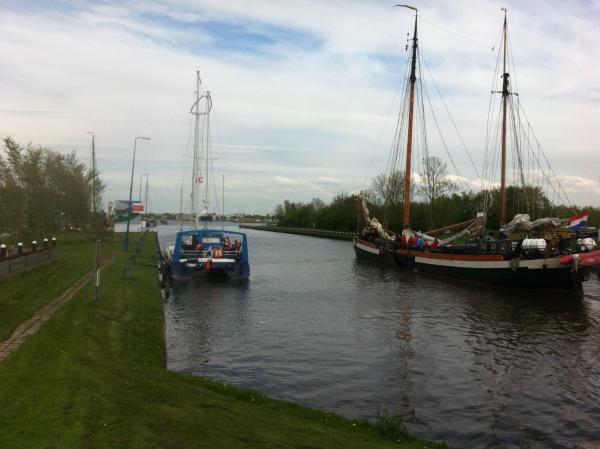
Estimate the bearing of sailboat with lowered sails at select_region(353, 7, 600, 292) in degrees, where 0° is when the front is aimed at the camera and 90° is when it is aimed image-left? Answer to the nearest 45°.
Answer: approximately 135°

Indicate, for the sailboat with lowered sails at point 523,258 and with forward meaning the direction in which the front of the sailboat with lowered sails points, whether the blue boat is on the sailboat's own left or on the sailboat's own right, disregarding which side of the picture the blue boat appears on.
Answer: on the sailboat's own left
